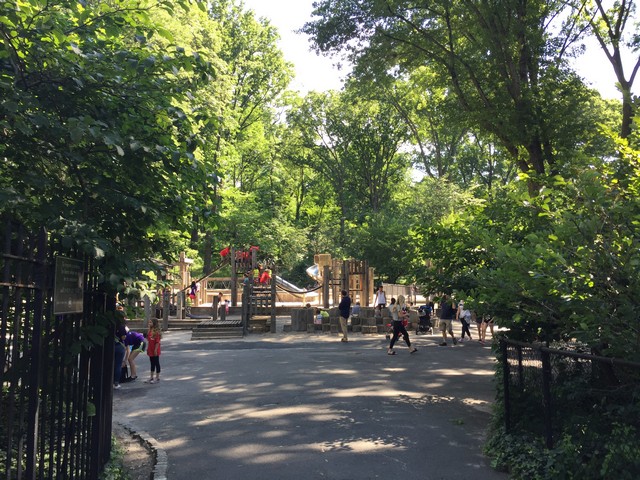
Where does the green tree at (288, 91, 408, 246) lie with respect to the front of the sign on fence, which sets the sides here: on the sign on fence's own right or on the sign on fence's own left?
on the sign on fence's own left

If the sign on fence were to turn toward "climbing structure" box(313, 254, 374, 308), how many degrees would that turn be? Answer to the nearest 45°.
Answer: approximately 90° to its left

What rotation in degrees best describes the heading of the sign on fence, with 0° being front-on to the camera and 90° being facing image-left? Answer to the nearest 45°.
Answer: approximately 315°

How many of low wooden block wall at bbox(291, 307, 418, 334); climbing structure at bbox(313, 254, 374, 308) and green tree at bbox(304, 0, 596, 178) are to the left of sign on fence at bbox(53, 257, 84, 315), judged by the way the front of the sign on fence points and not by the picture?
3

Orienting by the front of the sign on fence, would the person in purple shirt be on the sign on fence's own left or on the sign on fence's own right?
on the sign on fence's own left

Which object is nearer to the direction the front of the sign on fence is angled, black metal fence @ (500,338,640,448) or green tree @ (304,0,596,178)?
the black metal fence
